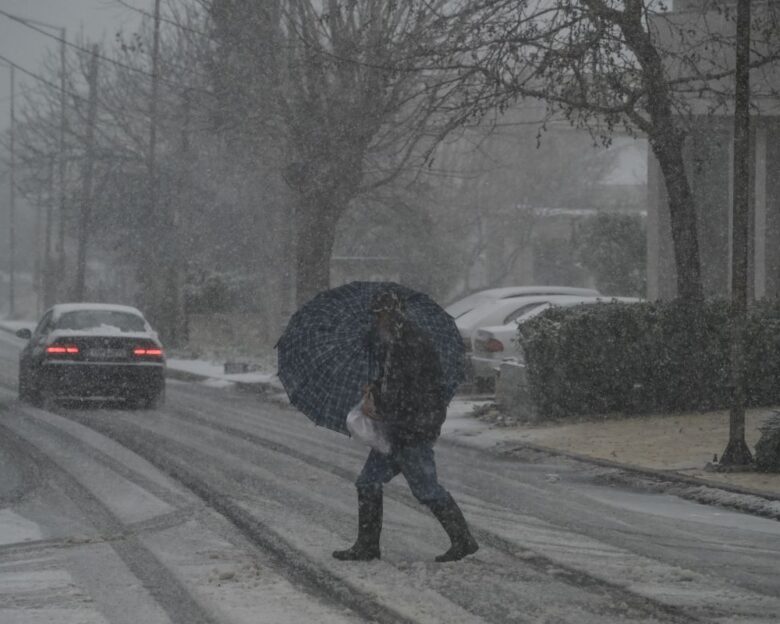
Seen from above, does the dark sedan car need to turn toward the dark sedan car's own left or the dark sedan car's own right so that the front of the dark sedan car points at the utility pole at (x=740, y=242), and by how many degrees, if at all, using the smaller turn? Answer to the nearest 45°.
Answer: approximately 135° to the dark sedan car's own right

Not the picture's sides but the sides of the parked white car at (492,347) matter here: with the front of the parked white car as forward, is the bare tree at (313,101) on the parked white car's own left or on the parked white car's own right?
on the parked white car's own left

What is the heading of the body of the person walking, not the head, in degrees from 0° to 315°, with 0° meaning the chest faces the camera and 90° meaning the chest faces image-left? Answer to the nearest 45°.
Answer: approximately 90°

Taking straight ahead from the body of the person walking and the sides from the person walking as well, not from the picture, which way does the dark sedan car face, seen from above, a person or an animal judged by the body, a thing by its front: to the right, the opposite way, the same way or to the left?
to the right

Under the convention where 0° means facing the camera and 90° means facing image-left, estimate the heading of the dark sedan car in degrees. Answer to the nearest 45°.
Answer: approximately 180°

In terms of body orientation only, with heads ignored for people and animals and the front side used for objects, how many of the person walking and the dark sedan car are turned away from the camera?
1

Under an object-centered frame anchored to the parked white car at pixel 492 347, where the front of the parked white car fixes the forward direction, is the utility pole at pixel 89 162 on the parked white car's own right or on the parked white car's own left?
on the parked white car's own left

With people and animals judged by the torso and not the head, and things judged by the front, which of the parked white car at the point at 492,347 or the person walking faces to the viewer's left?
the person walking
